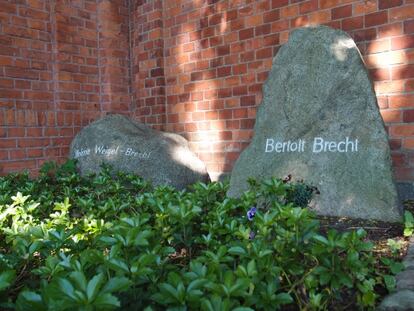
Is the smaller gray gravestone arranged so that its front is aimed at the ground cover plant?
yes

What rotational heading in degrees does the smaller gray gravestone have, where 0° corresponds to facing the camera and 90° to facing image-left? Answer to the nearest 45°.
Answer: approximately 0°
